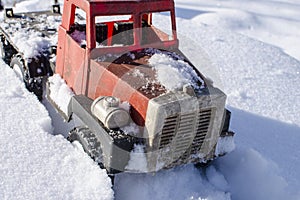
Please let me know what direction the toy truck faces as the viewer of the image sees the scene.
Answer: facing the viewer and to the right of the viewer

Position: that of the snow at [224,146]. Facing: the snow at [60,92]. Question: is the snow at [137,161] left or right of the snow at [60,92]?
left
